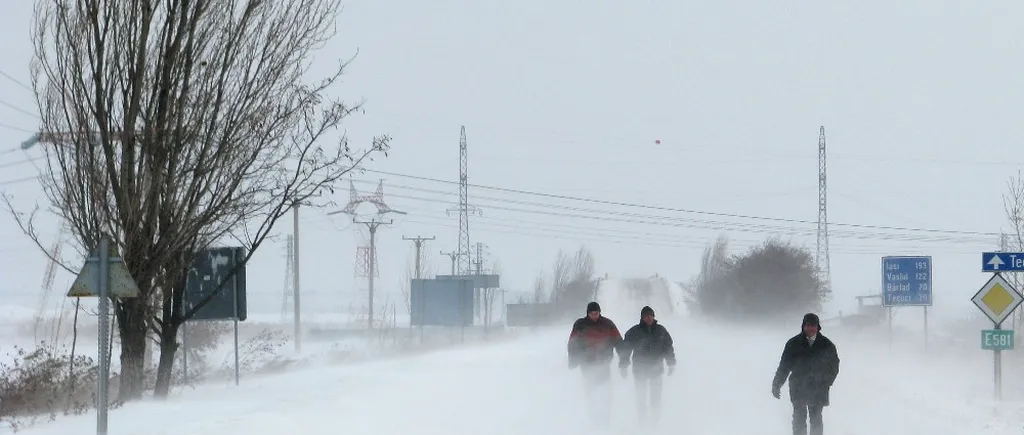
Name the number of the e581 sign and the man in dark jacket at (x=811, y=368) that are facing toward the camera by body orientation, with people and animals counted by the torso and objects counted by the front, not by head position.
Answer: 2

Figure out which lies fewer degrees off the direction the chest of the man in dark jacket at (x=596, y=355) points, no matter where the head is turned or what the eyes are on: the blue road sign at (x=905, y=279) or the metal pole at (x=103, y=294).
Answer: the metal pole

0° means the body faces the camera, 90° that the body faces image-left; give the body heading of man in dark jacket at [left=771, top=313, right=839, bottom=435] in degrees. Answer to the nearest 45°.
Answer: approximately 0°

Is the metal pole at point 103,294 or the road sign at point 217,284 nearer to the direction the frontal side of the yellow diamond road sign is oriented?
the metal pole

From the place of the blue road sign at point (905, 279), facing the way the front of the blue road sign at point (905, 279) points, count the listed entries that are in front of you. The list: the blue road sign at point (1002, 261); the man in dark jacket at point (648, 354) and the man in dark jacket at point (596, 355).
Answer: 3
